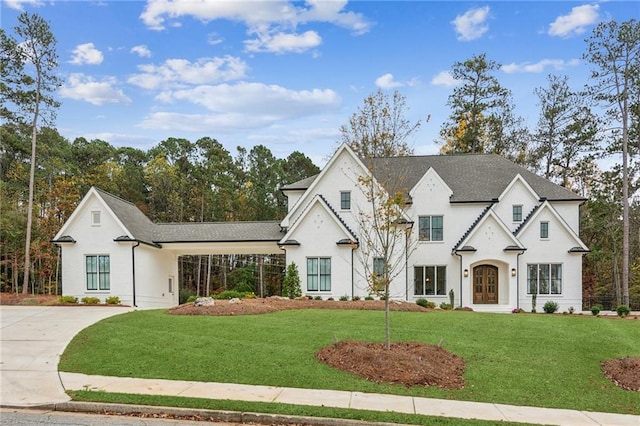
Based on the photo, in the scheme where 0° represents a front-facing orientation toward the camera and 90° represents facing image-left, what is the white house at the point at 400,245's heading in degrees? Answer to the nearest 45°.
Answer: approximately 0°

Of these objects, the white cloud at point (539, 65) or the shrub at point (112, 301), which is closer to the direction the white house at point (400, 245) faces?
the shrub

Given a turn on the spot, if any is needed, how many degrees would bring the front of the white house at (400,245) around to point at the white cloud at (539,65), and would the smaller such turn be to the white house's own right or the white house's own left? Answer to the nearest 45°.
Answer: approximately 135° to the white house's own left

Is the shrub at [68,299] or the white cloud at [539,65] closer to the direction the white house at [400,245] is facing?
the shrub

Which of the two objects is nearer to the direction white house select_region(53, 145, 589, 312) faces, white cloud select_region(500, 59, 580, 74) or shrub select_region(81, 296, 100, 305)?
the shrub
